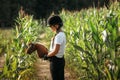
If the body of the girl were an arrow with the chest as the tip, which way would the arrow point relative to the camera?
to the viewer's left
